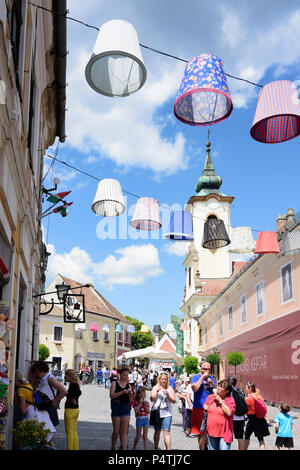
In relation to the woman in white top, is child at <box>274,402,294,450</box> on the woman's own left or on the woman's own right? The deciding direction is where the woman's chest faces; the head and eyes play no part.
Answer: on the woman's own left

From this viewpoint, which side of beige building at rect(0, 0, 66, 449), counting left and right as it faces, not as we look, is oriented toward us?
right

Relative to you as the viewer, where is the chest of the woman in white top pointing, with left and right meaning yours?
facing the viewer

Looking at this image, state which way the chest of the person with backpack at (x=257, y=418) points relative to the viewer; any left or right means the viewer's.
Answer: facing away from the viewer and to the left of the viewer

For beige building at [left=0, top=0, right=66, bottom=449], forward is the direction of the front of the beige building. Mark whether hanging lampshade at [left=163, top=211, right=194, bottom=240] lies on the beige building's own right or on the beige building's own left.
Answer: on the beige building's own left

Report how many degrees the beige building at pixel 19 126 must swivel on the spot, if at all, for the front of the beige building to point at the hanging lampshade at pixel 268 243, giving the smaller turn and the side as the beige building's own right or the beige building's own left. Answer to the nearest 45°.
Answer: approximately 45° to the beige building's own left

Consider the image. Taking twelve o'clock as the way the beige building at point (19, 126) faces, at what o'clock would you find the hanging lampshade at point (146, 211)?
The hanging lampshade is roughly at 10 o'clock from the beige building.

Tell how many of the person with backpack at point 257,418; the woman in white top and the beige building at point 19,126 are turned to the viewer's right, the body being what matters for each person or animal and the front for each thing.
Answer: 1

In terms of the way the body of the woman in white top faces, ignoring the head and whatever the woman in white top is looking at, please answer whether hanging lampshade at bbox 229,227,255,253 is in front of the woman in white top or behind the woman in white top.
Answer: behind

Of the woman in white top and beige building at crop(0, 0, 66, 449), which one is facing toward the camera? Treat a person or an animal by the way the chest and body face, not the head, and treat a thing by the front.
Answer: the woman in white top

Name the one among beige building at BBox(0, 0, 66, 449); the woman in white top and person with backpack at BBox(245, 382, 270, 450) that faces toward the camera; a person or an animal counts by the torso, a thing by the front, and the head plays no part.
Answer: the woman in white top

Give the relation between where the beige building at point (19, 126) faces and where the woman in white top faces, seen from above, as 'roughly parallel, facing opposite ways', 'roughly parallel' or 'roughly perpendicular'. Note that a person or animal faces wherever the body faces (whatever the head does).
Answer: roughly perpendicular
